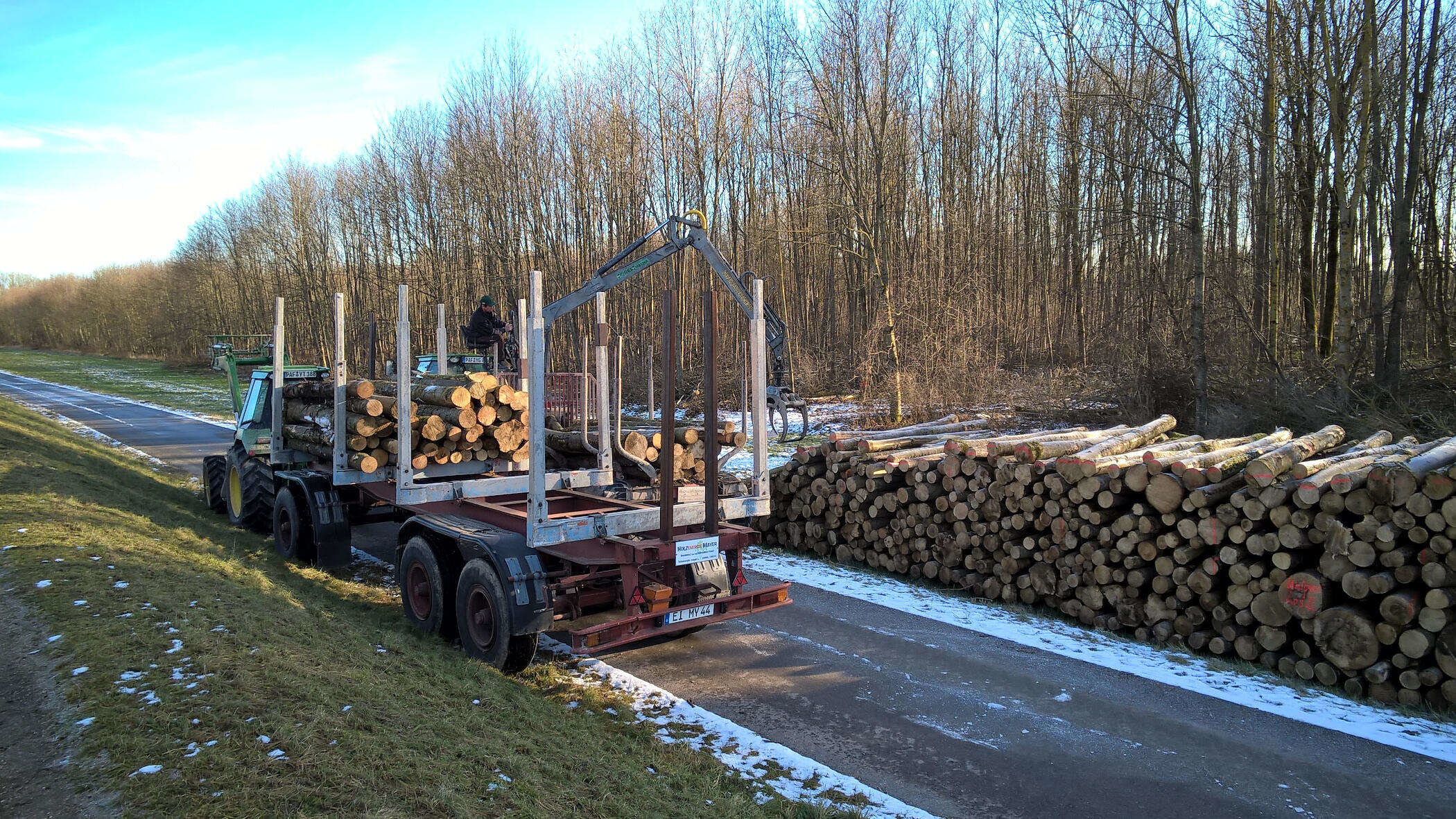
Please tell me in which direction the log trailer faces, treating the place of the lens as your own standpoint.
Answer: facing away from the viewer and to the left of the viewer
